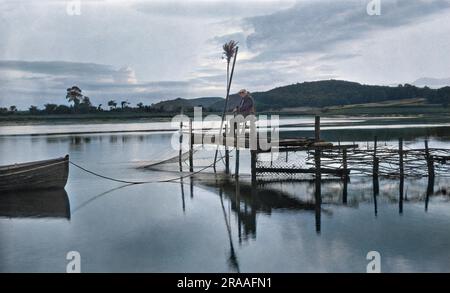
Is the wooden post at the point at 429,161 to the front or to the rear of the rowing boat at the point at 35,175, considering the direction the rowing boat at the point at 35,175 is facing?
to the front

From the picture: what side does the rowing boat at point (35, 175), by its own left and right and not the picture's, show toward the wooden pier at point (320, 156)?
front

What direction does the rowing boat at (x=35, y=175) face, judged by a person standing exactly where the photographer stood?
facing to the right of the viewer
